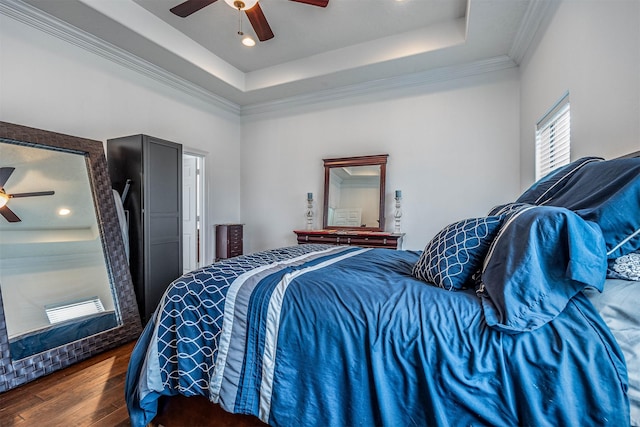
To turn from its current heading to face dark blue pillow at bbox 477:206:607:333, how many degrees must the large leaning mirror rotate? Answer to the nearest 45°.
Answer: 0° — it already faces it

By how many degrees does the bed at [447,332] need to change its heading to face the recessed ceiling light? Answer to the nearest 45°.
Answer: approximately 45° to its right

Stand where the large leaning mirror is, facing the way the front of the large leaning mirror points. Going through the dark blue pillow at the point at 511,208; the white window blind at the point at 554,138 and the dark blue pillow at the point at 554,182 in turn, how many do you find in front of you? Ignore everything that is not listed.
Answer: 3

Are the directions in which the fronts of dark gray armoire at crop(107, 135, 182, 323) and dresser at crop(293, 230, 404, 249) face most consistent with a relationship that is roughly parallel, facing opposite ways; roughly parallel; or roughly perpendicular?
roughly perpendicular

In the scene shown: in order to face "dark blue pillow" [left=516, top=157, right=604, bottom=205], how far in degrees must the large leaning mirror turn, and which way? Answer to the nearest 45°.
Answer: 0° — it already faces it

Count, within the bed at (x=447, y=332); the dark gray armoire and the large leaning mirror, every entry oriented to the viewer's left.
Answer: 1

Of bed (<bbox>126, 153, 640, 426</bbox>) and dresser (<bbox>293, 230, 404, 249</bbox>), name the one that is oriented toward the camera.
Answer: the dresser

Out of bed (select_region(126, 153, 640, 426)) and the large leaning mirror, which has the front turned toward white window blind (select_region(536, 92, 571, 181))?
the large leaning mirror

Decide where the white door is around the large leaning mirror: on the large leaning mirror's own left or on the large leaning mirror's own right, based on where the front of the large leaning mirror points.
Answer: on the large leaning mirror's own left

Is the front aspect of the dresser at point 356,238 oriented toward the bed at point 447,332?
yes

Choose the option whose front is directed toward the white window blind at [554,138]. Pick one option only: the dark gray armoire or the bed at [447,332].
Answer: the dark gray armoire

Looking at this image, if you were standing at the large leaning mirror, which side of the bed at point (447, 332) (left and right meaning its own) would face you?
front

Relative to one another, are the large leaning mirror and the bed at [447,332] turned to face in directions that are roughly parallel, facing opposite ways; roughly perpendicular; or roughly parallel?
roughly parallel, facing opposite ways

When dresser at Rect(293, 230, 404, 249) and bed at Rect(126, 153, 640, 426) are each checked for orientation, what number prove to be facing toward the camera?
1

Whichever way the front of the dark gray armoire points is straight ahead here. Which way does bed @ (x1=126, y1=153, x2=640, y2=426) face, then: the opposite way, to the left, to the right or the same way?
the opposite way

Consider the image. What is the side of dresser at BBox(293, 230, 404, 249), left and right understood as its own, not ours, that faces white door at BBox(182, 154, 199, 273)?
right

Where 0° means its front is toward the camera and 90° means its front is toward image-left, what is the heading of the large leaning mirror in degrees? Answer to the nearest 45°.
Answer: approximately 315°

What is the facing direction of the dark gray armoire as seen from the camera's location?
facing the viewer and to the right of the viewer

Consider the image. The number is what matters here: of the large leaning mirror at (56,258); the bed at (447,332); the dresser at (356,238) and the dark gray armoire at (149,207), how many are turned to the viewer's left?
1

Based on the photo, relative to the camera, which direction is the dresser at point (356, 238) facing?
toward the camera

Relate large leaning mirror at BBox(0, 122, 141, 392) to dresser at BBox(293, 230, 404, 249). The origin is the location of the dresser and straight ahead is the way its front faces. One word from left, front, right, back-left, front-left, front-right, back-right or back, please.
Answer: front-right

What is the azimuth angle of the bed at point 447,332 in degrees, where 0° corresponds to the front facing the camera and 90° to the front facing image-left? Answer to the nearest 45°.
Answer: approximately 90°
